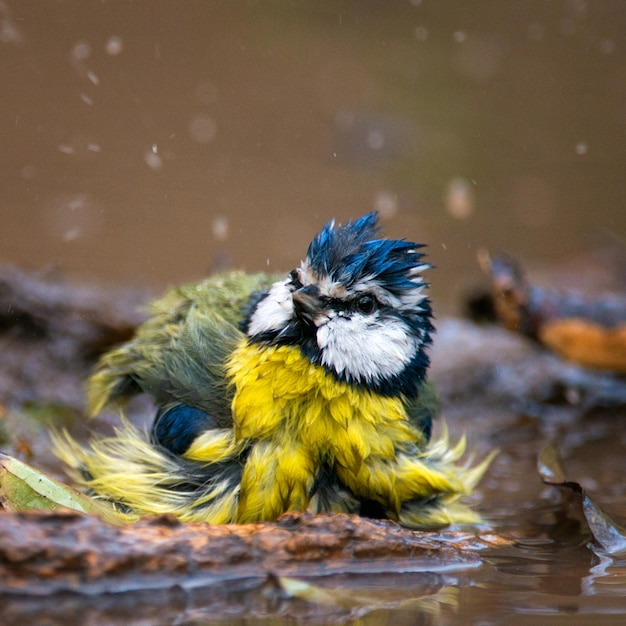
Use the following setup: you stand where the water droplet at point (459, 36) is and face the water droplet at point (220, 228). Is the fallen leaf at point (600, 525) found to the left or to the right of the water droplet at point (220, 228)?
left

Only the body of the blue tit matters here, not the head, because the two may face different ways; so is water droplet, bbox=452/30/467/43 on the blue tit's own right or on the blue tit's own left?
on the blue tit's own left

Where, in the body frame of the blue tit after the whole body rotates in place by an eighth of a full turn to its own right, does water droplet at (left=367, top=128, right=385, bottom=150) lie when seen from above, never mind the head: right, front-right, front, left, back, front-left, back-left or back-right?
back

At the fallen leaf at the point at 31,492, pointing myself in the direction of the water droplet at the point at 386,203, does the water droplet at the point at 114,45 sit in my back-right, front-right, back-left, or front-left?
front-left

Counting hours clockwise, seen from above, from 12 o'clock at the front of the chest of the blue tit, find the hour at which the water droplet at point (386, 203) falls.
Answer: The water droplet is roughly at 8 o'clock from the blue tit.

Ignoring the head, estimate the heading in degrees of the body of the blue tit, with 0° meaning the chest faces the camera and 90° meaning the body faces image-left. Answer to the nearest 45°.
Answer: approximately 315°

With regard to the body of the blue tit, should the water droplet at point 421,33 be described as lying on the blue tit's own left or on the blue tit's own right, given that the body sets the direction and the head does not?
on the blue tit's own left

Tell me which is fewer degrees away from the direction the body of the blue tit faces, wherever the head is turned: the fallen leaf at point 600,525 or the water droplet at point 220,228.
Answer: the fallen leaf

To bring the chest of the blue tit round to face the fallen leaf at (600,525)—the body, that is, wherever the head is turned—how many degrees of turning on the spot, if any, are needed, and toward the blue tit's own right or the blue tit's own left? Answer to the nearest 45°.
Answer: approximately 45° to the blue tit's own left

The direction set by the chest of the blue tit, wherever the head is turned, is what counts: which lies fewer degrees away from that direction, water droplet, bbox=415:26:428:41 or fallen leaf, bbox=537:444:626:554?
the fallen leaf

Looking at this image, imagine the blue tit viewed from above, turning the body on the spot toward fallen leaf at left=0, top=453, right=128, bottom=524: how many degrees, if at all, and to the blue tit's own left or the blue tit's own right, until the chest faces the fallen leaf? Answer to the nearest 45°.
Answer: approximately 90° to the blue tit's own right

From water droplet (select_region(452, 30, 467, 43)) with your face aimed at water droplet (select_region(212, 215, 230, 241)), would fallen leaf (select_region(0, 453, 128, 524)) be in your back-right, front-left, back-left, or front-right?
front-left

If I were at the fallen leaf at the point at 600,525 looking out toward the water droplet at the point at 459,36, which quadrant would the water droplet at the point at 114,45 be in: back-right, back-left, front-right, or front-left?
front-left

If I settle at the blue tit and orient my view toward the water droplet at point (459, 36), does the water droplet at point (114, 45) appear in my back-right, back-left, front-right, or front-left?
front-left

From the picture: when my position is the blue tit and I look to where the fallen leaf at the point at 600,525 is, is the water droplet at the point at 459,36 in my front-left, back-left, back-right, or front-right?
front-left

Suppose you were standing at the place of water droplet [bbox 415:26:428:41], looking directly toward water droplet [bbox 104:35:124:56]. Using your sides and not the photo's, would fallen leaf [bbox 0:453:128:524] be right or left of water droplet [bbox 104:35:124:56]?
left
